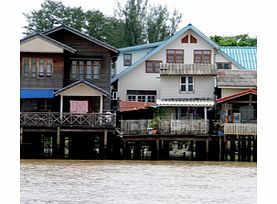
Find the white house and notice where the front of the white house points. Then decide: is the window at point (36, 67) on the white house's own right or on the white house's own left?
on the white house's own right

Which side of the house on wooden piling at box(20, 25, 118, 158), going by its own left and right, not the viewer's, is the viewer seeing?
front

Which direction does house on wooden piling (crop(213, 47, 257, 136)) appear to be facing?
toward the camera

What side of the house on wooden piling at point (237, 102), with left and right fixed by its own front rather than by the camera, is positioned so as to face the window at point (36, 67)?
right

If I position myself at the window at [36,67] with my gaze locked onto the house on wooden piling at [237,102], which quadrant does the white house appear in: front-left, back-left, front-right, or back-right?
front-left

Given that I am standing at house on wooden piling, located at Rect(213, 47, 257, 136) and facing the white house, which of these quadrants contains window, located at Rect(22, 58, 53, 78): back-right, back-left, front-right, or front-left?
front-left

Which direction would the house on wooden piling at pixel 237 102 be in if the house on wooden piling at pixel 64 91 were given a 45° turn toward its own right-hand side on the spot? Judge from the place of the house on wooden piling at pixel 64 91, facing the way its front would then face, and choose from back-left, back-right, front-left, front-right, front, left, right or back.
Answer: back-left

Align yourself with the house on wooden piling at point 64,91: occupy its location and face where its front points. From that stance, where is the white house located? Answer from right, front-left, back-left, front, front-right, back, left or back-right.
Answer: back-left

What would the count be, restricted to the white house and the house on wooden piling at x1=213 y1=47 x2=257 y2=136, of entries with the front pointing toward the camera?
2
